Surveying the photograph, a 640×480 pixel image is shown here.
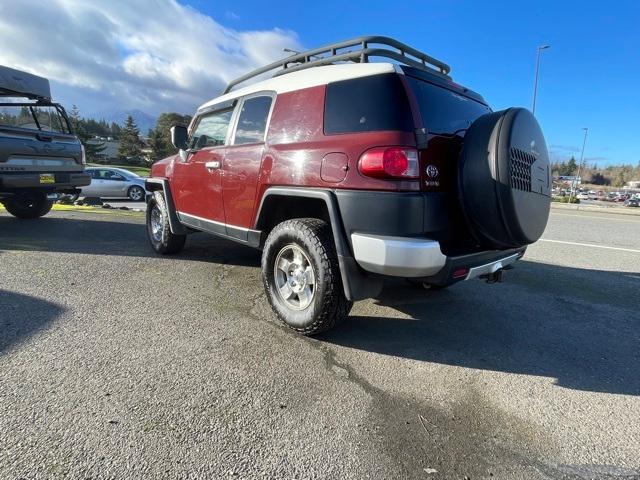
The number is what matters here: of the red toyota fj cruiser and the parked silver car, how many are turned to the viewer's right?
1

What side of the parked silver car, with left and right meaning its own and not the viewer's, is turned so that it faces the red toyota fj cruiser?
right

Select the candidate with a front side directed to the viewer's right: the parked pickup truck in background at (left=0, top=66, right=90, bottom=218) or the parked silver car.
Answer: the parked silver car

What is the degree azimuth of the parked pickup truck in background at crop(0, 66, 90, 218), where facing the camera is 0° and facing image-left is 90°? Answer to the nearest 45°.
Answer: approximately 180°

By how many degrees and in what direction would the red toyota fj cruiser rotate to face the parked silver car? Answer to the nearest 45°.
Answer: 0° — it already faces it

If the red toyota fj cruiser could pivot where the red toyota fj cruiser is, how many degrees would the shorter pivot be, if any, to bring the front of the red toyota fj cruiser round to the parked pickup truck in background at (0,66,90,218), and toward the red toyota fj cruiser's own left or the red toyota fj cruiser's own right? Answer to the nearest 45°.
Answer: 0° — it already faces it

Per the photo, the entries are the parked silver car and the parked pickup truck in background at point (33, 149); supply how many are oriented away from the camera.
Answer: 1

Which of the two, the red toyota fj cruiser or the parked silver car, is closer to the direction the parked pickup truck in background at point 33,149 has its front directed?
the parked silver car

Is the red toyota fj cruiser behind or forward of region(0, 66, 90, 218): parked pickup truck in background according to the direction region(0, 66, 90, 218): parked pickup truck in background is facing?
behind

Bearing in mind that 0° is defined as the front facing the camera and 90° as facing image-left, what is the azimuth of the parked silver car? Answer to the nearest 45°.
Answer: approximately 270°
